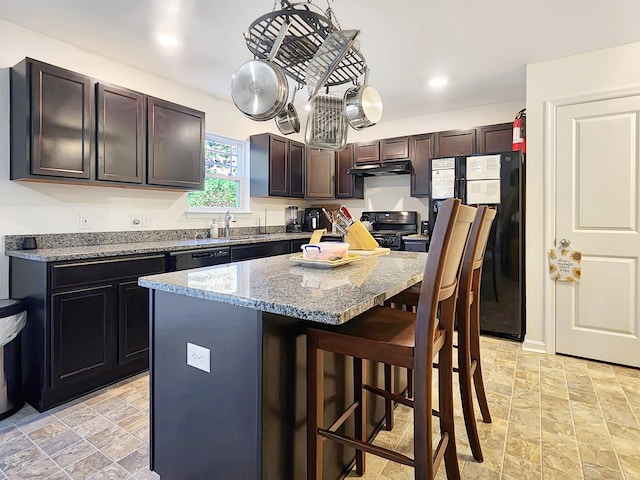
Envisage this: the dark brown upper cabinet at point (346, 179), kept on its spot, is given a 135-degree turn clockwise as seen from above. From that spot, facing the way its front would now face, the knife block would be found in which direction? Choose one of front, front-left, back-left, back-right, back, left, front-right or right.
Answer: back

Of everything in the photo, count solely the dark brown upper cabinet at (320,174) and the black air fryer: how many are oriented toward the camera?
2

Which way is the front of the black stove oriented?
toward the camera

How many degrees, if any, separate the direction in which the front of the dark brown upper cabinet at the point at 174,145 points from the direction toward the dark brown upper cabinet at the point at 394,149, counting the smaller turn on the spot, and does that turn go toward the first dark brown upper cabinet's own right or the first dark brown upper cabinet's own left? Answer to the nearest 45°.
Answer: approximately 45° to the first dark brown upper cabinet's own left

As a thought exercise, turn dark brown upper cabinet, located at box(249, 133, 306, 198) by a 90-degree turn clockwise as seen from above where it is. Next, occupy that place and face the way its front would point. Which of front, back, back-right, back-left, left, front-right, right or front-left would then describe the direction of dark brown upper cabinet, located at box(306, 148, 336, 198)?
back

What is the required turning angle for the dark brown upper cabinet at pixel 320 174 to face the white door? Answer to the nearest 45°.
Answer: approximately 45° to its left

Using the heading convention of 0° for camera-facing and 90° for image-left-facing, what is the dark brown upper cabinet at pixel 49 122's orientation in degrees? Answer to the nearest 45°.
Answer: approximately 315°

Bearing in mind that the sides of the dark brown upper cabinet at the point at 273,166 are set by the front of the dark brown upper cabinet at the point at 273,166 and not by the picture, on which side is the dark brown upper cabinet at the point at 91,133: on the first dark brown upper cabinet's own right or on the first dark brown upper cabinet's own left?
on the first dark brown upper cabinet's own right

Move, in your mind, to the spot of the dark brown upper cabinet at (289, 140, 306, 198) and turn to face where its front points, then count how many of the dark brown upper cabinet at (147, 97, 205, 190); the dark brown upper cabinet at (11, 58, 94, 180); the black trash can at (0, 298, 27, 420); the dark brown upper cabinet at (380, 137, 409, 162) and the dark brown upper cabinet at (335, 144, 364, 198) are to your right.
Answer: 3

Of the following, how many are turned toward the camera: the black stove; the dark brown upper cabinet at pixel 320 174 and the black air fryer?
3

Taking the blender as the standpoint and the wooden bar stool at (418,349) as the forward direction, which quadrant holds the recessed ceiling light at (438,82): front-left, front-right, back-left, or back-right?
front-left

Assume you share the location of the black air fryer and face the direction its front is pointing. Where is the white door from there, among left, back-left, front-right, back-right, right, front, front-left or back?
front-left

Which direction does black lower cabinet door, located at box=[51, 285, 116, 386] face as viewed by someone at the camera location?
facing the viewer and to the right of the viewer

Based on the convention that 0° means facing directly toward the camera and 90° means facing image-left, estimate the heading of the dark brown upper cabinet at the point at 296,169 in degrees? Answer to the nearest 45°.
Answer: approximately 315°

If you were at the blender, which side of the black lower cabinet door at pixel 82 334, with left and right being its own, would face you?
left

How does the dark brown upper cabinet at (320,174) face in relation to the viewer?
toward the camera
